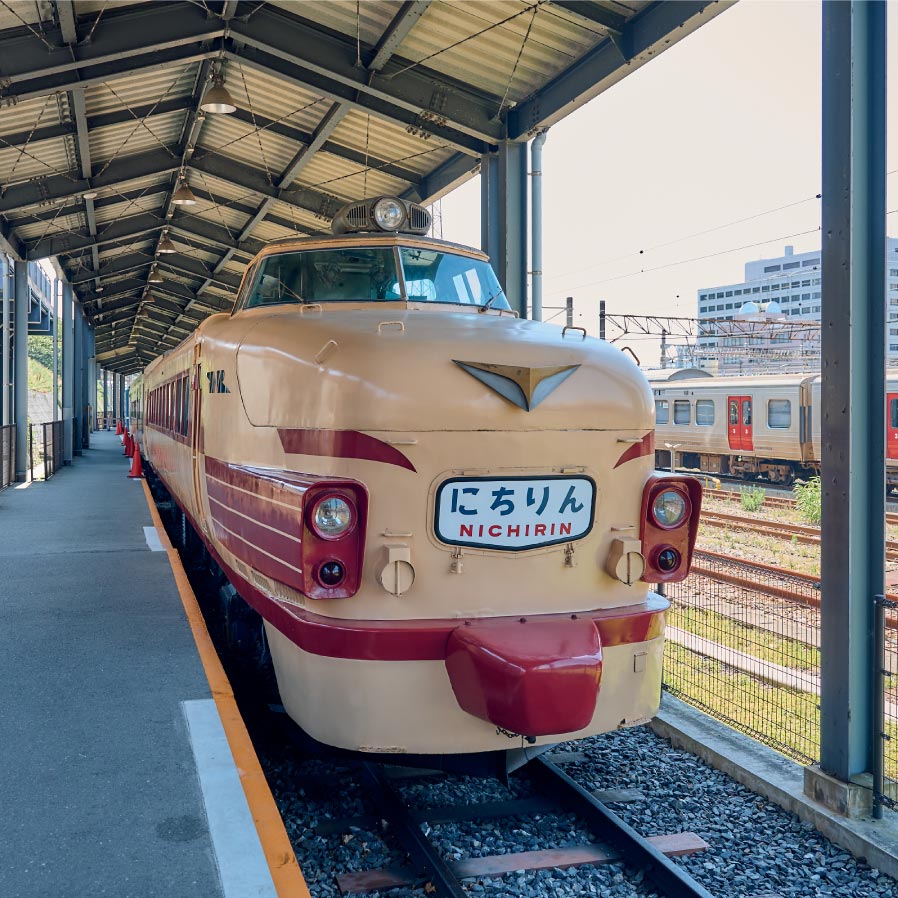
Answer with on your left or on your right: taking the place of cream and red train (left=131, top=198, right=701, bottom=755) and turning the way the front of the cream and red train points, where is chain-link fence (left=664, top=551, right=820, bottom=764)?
on your left

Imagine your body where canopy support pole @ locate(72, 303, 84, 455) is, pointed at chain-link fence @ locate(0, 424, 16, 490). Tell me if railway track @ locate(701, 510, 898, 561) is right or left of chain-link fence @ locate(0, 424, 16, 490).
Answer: left

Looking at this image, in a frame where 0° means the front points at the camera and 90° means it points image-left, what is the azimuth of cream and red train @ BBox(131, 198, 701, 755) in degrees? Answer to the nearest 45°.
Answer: approximately 315°

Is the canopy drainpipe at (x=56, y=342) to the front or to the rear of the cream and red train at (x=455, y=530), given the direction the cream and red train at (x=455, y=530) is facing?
to the rear

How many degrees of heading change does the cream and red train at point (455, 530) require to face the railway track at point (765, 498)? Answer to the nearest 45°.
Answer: approximately 90° to its left

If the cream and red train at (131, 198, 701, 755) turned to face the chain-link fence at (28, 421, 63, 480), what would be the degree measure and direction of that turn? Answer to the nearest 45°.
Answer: approximately 180°

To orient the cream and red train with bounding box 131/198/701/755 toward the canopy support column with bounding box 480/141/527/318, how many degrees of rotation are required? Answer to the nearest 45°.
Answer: approximately 135° to its left
